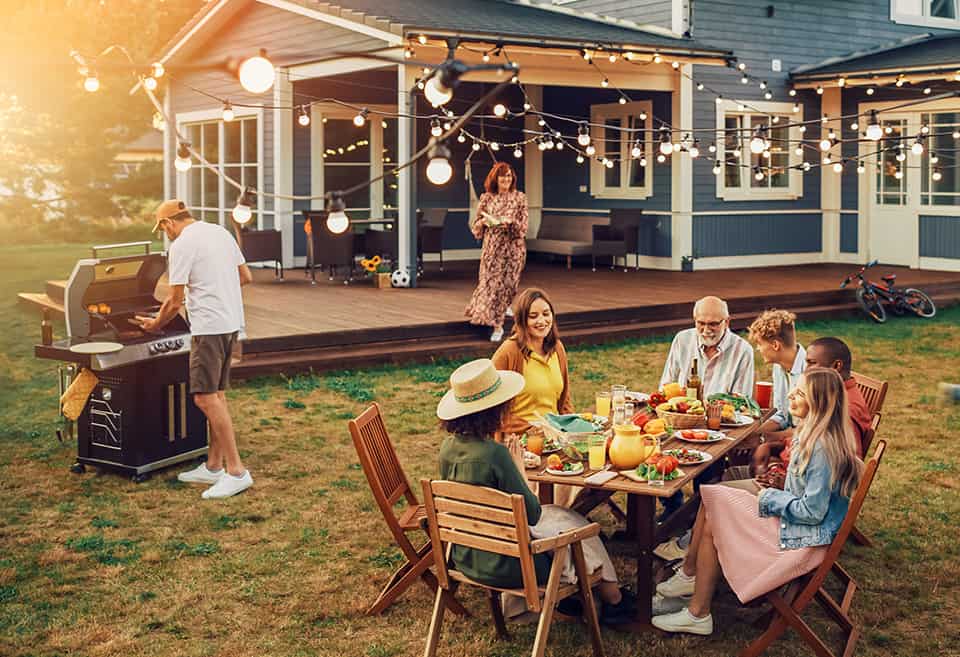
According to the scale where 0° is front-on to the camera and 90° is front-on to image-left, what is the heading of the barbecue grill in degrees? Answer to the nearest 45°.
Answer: approximately 315°

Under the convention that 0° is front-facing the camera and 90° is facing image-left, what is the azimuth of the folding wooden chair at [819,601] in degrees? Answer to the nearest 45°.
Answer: approximately 90°

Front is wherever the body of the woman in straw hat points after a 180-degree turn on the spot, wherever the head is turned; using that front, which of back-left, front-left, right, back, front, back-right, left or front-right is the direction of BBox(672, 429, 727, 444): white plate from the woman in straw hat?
back

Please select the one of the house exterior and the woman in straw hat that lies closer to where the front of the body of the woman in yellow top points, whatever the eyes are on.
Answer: the woman in straw hat

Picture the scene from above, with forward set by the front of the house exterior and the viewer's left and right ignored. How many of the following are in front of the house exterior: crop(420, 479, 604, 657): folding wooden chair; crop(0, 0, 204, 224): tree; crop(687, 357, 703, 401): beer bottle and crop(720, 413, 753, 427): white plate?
3

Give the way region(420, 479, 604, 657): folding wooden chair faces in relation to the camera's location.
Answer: facing away from the viewer and to the right of the viewer

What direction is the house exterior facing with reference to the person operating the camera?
facing the viewer

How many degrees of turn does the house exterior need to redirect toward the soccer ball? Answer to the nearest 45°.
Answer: approximately 45° to its right

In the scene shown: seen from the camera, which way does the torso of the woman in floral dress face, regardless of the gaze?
toward the camera

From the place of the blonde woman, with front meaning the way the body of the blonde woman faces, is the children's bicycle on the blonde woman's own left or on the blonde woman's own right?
on the blonde woman's own right

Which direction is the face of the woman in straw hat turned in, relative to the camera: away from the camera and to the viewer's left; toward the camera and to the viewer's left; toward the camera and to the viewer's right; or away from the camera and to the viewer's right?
away from the camera and to the viewer's right

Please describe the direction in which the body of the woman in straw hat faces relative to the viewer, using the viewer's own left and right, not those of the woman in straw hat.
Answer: facing away from the viewer and to the right of the viewer

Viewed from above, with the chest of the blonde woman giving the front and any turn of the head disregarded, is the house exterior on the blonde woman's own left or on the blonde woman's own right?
on the blonde woman's own right

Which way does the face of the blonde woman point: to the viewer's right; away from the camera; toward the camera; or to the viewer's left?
to the viewer's left

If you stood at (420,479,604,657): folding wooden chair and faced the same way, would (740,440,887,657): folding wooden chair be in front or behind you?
in front

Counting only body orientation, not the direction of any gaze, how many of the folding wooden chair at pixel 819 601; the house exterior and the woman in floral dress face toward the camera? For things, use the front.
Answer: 2

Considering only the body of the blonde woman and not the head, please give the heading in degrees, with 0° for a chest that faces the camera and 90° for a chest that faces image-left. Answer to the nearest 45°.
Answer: approximately 90°

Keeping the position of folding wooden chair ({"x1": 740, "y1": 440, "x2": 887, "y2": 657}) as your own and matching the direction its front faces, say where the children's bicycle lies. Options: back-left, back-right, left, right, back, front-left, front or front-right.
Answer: right
